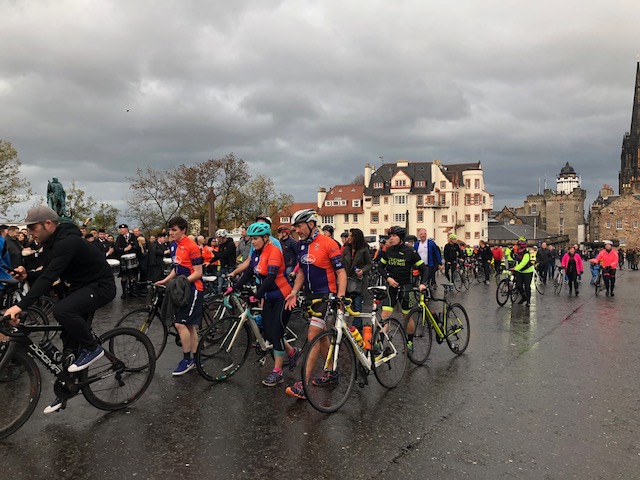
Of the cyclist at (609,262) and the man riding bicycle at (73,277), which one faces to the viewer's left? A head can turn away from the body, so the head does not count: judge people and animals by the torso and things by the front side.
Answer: the man riding bicycle

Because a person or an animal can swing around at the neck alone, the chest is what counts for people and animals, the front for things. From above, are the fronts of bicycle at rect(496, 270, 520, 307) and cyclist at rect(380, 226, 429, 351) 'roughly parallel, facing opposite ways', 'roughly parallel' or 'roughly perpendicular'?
roughly parallel

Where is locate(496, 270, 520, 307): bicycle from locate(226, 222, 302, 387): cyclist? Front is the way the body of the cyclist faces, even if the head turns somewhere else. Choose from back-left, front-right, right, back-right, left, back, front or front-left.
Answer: back

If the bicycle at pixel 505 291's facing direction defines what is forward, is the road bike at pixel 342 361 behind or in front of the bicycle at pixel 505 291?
in front

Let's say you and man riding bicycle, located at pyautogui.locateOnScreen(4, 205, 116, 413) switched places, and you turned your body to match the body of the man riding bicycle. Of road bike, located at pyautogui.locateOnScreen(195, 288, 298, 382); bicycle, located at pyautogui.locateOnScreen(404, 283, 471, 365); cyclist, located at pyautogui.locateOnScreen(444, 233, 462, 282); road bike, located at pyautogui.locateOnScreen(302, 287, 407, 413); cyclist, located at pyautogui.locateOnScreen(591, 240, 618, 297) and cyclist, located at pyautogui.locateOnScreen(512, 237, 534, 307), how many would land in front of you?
0

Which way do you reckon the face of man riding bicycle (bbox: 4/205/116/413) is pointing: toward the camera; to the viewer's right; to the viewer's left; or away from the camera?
to the viewer's left

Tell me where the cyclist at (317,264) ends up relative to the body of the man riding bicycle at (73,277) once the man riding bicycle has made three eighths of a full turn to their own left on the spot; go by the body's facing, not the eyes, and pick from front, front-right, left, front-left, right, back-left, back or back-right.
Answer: front-left

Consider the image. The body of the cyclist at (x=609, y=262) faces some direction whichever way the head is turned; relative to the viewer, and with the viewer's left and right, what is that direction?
facing the viewer

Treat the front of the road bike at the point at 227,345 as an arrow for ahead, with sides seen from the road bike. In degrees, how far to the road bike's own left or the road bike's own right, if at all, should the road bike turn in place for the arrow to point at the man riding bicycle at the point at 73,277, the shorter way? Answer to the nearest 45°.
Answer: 0° — it already faces them

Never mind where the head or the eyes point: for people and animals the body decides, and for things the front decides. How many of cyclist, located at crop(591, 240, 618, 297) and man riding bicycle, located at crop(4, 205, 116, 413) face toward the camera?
1

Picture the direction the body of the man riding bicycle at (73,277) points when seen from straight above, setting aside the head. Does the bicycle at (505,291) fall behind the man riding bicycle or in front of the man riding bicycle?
behind

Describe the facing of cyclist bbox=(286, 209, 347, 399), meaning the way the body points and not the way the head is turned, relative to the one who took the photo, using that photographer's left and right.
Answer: facing the viewer and to the left of the viewer

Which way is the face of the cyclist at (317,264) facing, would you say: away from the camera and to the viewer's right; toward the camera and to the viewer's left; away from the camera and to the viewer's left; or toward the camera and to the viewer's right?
toward the camera and to the viewer's left

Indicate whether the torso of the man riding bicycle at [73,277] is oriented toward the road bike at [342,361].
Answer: no
